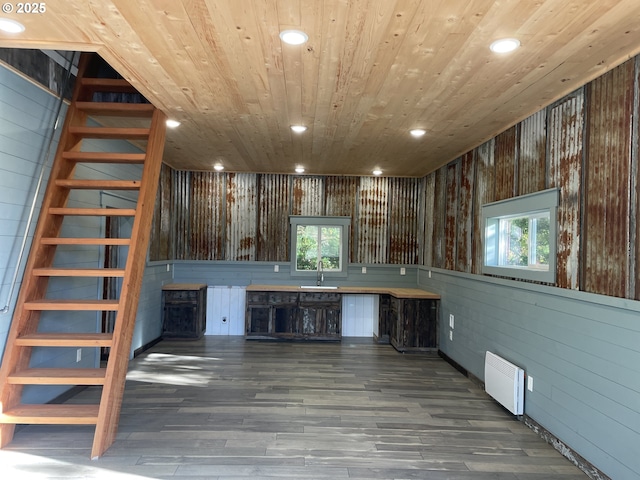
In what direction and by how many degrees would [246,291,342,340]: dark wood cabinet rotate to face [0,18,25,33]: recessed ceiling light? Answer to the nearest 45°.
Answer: approximately 45° to its right

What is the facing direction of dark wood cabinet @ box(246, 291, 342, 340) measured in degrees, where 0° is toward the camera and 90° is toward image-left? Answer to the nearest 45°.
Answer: approximately 0°

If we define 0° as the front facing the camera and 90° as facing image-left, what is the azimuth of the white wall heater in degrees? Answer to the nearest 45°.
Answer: approximately 45°

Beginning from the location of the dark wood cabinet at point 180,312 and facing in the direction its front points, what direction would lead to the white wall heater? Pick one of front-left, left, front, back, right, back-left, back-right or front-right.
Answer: front-left

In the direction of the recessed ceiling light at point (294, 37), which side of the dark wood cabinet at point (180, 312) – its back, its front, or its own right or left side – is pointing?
front

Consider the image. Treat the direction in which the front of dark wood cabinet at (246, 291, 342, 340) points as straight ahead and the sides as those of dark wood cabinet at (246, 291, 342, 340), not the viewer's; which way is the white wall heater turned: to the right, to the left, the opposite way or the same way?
to the right

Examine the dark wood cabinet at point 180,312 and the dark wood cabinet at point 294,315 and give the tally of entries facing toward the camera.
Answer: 2
